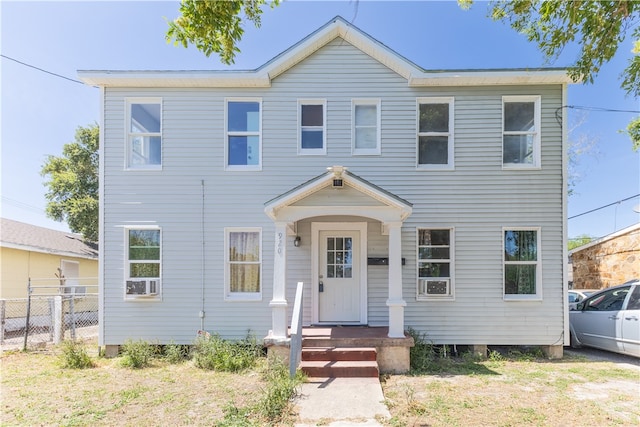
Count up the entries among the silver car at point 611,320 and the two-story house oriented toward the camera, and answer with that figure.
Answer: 1

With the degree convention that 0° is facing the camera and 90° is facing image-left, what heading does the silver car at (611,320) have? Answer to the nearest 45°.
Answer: approximately 135°

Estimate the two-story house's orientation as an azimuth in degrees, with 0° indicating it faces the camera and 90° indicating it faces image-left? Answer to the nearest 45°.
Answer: approximately 0°

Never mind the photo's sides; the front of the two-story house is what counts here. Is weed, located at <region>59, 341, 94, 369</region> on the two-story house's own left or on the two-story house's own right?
on the two-story house's own right
